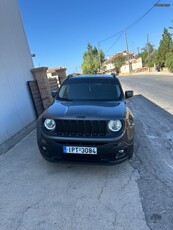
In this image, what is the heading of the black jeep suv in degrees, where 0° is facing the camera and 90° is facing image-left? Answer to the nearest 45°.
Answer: approximately 0°

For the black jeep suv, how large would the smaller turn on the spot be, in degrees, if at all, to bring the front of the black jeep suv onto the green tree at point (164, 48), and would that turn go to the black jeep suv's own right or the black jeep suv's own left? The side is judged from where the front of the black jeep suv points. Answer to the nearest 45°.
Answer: approximately 135° to the black jeep suv's own left
